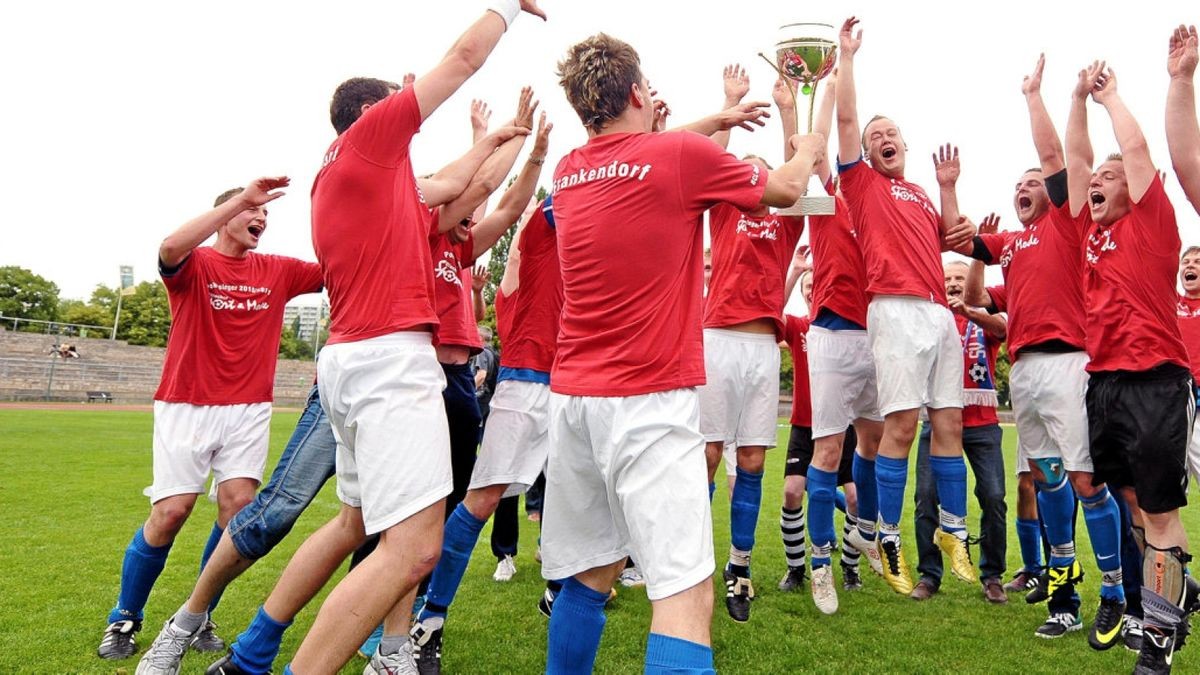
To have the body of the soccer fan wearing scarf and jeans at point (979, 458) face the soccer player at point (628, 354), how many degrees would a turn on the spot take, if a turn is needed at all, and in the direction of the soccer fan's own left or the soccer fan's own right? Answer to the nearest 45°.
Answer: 0° — they already face them

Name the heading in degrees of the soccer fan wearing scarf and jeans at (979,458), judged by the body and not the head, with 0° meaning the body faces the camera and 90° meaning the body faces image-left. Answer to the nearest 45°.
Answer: approximately 0°

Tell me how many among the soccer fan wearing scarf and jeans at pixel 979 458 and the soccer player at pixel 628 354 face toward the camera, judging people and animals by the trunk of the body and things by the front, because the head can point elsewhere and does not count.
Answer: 1

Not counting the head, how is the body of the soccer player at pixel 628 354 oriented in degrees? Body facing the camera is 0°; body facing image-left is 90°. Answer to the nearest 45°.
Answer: approximately 225°

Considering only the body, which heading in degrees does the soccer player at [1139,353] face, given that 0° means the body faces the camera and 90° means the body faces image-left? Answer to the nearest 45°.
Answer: approximately 45°

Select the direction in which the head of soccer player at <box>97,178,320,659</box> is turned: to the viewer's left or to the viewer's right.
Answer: to the viewer's right
